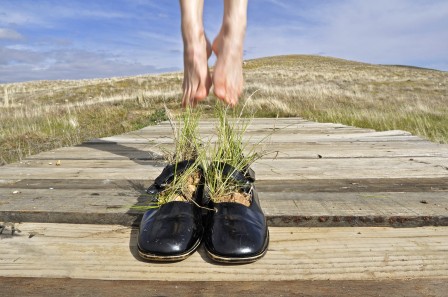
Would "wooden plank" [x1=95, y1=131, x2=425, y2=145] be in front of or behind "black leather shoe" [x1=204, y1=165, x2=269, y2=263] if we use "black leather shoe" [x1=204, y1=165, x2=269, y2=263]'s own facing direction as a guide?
behind

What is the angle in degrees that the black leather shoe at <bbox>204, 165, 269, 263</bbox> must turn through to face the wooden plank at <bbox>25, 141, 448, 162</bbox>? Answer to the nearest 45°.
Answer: approximately 180°

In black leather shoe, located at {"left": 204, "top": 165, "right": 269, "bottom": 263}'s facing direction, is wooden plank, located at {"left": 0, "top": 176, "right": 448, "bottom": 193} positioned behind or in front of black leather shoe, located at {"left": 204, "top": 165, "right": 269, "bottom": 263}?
behind

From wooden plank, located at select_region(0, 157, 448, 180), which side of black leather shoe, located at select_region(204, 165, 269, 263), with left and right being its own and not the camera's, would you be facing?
back

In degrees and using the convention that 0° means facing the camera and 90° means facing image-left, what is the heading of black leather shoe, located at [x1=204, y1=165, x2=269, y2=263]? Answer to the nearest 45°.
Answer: approximately 0°
